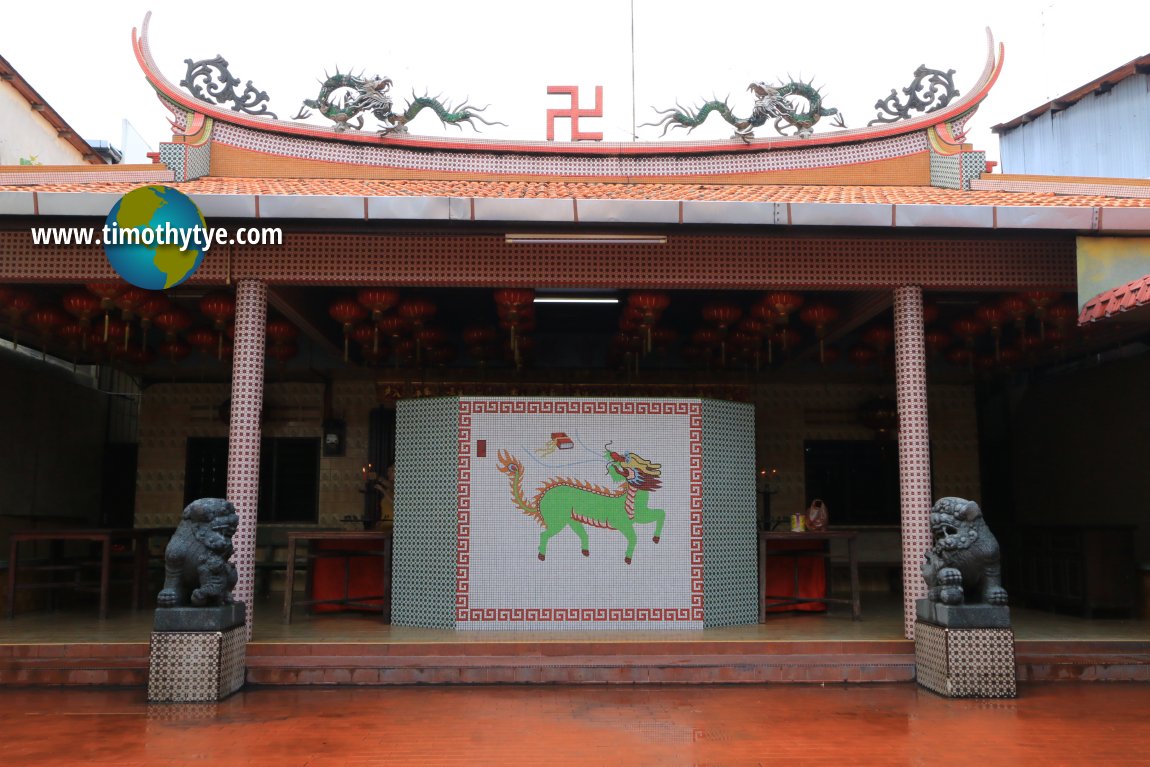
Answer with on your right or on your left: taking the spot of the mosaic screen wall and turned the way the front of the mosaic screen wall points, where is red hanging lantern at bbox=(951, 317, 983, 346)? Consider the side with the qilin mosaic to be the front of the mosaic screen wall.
on your left

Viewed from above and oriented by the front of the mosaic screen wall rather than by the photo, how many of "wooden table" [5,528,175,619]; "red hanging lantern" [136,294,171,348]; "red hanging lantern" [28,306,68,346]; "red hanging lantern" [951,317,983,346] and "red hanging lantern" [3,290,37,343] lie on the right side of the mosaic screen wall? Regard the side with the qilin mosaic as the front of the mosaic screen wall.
4

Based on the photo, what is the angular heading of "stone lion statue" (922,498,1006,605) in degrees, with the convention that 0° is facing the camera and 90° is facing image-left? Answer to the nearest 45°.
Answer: approximately 45°

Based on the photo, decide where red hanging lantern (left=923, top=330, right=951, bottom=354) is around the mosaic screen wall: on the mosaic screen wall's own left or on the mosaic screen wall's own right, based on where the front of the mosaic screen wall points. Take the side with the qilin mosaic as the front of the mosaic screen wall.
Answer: on the mosaic screen wall's own left

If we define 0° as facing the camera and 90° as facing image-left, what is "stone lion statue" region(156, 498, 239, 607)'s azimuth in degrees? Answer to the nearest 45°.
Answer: approximately 315°

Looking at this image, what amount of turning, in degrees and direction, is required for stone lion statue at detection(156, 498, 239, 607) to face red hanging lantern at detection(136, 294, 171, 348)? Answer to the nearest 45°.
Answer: approximately 135° to its left

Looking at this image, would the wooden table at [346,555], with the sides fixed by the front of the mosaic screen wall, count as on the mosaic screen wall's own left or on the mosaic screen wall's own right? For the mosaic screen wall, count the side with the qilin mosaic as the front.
on the mosaic screen wall's own right

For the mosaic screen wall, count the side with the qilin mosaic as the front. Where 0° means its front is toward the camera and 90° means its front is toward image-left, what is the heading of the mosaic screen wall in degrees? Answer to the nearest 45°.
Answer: approximately 0°
